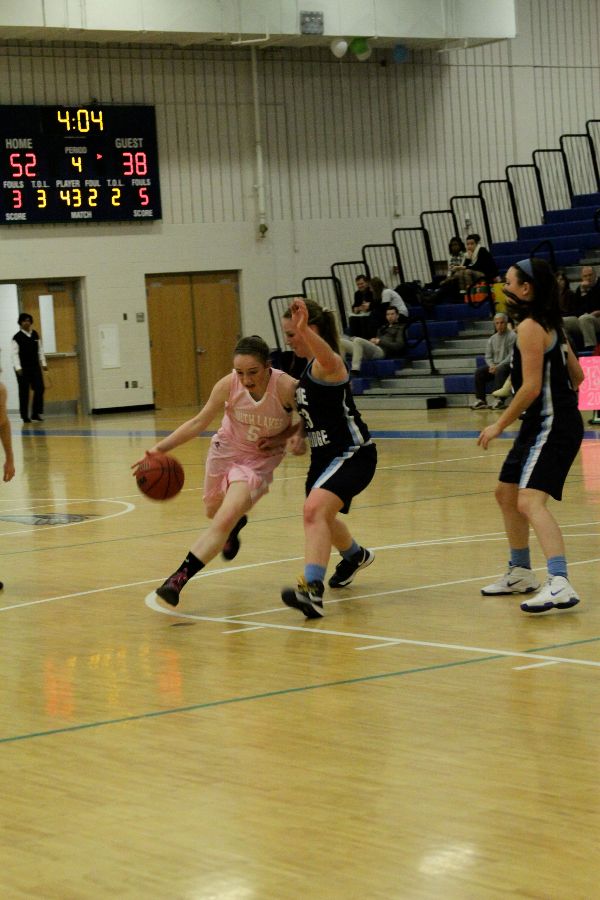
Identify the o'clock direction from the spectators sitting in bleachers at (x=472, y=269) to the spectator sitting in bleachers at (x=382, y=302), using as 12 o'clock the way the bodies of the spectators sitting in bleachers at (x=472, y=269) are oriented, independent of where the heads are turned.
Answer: the spectator sitting in bleachers at (x=382, y=302) is roughly at 1 o'clock from the spectators sitting in bleachers at (x=472, y=269).

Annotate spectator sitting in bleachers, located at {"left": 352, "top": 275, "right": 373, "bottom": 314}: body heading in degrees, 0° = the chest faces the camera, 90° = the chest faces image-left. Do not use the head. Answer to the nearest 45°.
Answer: approximately 45°

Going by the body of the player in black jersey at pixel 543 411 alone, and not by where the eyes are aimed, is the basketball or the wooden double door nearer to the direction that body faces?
the basketball

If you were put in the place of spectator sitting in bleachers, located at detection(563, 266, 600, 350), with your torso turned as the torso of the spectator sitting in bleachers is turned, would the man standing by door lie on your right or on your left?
on your right

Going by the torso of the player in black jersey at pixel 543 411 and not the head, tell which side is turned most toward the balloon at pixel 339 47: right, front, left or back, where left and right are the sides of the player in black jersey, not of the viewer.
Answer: right

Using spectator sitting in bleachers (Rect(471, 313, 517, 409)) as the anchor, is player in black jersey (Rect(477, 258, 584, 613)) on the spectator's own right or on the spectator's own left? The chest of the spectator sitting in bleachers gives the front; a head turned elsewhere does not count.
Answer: on the spectator's own left

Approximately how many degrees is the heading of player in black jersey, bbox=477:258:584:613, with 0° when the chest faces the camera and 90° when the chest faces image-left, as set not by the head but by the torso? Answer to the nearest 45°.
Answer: approximately 90°

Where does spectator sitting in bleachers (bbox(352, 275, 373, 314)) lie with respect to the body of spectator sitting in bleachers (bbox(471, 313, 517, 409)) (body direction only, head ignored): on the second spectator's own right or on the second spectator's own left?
on the second spectator's own right

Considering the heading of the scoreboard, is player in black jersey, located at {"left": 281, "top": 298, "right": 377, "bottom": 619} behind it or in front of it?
in front

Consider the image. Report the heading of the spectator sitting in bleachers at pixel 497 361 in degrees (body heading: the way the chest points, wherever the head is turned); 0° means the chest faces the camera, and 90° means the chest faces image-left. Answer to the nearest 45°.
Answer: approximately 45°

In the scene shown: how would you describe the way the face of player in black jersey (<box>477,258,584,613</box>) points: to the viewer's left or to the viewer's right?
to the viewer's left
